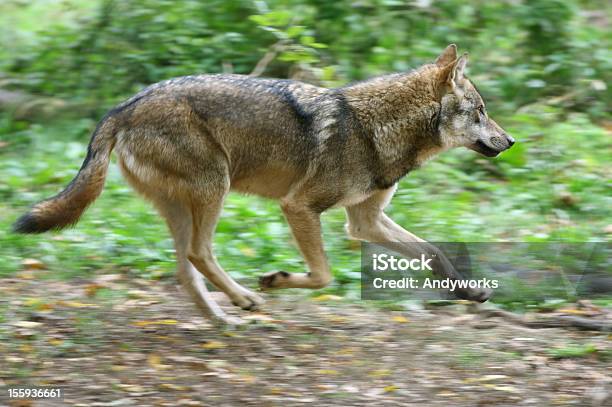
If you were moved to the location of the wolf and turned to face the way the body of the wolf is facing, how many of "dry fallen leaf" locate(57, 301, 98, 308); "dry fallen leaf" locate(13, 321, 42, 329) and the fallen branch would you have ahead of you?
1

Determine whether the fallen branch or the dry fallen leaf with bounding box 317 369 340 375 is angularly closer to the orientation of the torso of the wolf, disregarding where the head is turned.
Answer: the fallen branch

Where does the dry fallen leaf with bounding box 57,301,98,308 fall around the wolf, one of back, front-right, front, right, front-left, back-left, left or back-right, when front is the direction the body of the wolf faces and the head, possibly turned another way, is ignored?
back

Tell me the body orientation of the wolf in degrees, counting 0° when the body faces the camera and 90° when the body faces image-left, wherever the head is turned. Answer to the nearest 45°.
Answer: approximately 270°

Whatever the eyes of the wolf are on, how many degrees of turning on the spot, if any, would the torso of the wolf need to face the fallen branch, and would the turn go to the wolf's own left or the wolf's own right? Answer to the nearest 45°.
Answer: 0° — it already faces it

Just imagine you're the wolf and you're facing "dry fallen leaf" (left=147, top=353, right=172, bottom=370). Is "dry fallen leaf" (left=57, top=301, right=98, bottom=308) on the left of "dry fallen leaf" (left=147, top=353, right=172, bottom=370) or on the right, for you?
right

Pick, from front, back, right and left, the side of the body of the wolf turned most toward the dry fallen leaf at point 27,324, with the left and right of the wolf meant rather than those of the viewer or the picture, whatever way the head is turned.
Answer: back
